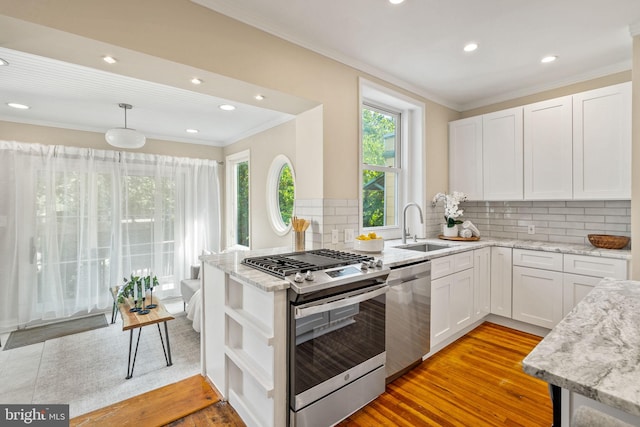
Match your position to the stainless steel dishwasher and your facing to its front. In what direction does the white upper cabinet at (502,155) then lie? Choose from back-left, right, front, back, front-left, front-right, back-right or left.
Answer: left

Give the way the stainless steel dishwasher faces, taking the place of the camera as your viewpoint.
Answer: facing the viewer and to the right of the viewer

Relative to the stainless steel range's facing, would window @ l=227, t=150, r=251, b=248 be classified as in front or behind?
behind

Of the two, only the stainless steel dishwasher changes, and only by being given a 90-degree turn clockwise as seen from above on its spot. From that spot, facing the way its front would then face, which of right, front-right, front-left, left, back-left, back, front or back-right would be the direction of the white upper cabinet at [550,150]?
back

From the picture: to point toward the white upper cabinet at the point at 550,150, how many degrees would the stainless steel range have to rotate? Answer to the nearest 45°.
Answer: approximately 90° to its left

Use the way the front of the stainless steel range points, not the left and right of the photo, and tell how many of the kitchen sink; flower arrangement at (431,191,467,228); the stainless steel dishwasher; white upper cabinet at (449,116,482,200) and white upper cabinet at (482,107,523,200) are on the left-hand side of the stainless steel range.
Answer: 5

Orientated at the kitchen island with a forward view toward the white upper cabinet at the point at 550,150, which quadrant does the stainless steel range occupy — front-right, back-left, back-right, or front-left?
front-left

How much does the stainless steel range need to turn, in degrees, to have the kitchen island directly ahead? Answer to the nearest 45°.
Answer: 0° — it already faces it

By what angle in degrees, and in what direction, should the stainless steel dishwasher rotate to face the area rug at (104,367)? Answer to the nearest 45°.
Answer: approximately 135° to its right

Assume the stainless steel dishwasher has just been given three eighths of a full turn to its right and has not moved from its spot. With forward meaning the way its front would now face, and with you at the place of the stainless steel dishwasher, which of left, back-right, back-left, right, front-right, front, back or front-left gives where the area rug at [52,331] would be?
front

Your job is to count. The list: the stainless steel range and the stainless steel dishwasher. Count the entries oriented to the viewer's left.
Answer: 0
